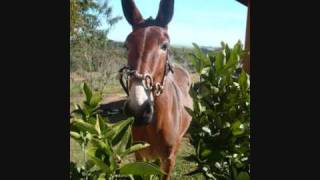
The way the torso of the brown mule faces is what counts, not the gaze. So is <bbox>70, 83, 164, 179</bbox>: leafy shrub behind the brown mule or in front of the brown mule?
in front

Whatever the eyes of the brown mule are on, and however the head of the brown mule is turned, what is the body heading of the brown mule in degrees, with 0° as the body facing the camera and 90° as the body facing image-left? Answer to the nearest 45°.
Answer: approximately 45°

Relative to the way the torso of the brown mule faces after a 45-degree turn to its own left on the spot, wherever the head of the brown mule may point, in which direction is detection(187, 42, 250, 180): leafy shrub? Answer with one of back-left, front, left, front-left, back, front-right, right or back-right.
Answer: front-left
